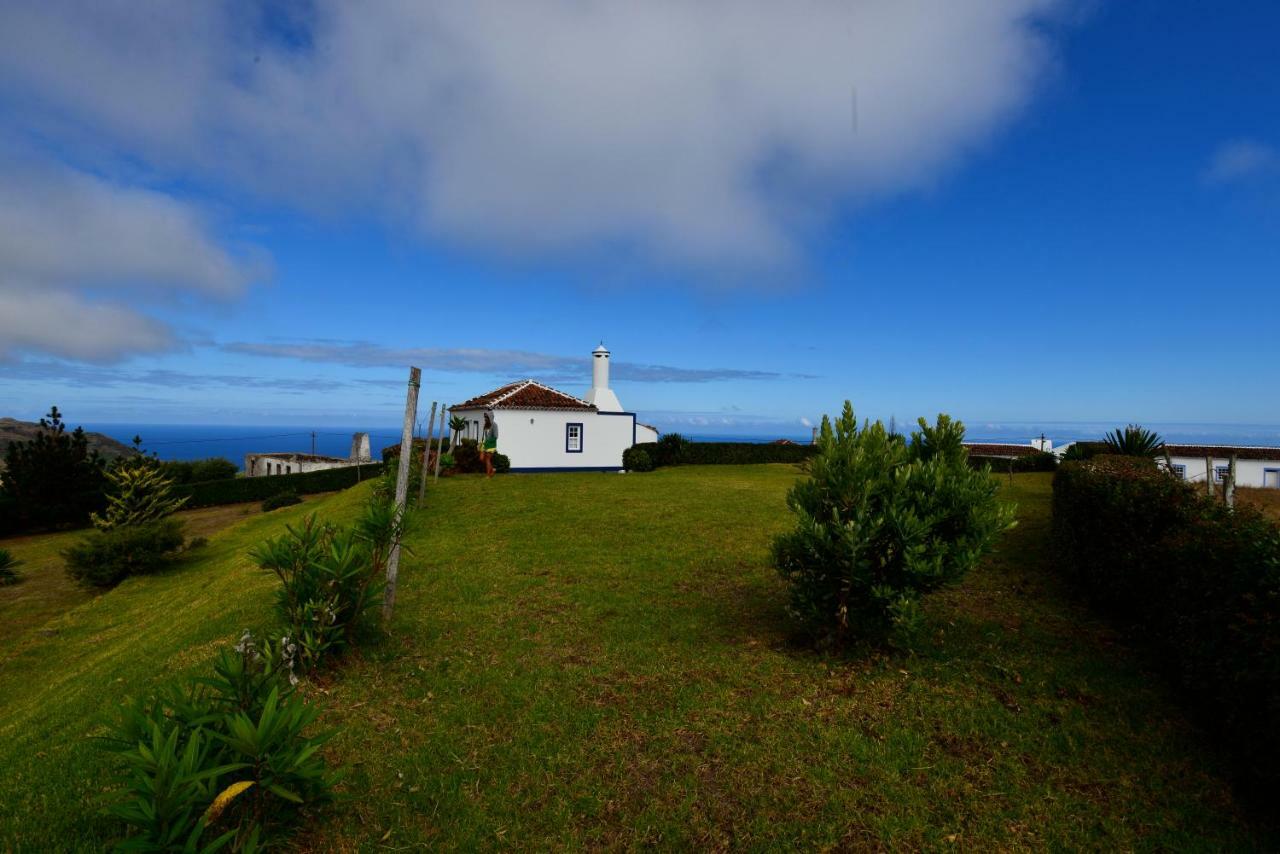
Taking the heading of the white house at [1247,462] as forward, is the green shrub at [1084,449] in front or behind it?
in front

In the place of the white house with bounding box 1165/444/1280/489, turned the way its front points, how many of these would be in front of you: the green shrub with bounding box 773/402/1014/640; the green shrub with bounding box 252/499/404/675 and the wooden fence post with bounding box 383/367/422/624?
3

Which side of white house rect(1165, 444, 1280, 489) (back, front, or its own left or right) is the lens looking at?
front

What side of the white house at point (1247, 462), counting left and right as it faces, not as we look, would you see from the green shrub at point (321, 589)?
front

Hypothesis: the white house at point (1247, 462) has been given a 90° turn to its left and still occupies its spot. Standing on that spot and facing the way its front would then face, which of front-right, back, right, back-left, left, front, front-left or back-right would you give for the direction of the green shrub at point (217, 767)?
right

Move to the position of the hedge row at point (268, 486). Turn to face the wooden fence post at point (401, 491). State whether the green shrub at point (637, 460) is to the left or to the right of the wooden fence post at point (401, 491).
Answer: left

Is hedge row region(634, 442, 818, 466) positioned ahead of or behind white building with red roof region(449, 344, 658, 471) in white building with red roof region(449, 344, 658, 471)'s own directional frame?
behind
